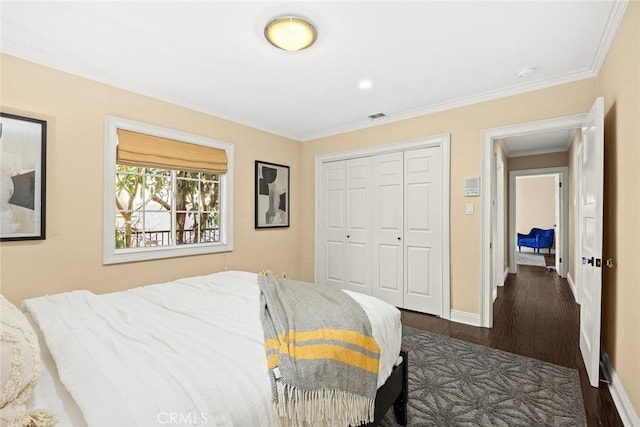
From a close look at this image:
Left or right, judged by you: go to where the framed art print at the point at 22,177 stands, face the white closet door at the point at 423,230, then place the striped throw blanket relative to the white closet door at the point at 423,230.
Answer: right

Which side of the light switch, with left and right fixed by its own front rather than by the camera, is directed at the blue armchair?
back

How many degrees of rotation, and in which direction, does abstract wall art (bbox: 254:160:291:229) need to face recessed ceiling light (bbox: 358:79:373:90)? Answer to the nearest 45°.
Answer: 0° — it already faces it

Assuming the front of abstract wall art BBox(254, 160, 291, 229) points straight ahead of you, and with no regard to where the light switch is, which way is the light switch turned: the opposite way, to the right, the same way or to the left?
to the right

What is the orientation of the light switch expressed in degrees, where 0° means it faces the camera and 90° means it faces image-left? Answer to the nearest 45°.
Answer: approximately 0°

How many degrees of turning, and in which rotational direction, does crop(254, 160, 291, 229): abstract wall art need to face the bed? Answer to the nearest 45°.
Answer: approximately 45° to its right

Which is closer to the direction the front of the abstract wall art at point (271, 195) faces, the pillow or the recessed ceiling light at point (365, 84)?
the recessed ceiling light

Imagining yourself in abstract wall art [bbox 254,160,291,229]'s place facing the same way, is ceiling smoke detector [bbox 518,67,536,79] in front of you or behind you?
in front

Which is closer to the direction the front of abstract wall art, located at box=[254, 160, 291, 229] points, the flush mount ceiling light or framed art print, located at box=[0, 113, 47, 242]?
the flush mount ceiling light

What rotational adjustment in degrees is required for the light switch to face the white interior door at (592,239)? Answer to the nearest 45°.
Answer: approximately 45° to its left

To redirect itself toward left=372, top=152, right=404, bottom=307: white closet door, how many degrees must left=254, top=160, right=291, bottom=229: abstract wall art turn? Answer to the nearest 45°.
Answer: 0° — it already faces it

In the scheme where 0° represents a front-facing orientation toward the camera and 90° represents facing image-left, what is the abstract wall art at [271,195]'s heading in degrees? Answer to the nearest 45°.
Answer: approximately 315°

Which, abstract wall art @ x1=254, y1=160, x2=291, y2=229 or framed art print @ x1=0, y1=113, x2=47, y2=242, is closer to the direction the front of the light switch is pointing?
the framed art print

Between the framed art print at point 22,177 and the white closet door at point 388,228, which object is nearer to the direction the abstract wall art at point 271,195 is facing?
the white closet door
